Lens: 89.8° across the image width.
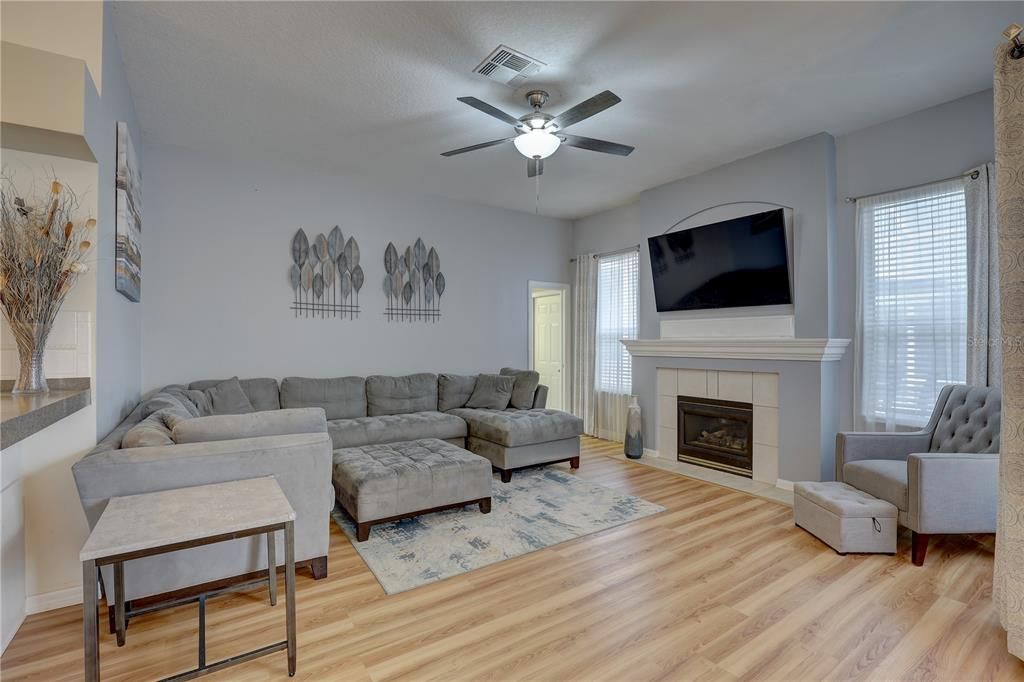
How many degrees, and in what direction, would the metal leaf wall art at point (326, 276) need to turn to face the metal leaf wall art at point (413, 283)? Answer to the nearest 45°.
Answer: approximately 90° to its left

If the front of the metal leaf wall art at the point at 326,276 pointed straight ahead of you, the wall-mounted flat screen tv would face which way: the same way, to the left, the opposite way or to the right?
to the right

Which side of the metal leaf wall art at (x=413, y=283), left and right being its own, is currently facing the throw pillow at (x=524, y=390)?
left

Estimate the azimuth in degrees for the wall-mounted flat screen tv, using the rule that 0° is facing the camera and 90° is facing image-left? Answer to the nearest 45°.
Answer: approximately 45°

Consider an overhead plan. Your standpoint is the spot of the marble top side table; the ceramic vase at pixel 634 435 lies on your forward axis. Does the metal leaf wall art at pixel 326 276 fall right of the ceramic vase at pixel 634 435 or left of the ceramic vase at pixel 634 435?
left

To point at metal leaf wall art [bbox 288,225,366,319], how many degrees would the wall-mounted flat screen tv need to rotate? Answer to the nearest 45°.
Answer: approximately 45° to its right

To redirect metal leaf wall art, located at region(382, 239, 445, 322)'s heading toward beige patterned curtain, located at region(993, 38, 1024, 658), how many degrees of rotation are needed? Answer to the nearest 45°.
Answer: approximately 45° to its left

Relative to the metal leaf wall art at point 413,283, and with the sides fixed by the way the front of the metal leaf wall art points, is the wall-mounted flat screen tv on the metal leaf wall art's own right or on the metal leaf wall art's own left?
on the metal leaf wall art's own left

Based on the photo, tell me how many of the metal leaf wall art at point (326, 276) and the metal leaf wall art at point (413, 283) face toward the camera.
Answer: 2

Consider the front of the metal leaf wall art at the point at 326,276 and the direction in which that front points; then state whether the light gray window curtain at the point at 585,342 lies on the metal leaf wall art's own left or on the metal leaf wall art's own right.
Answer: on the metal leaf wall art's own left

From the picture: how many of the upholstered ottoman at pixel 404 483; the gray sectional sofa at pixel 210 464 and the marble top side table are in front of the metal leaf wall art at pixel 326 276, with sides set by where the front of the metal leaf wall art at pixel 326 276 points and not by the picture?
3

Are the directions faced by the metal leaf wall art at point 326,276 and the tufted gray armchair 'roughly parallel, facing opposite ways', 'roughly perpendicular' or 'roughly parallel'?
roughly perpendicular
